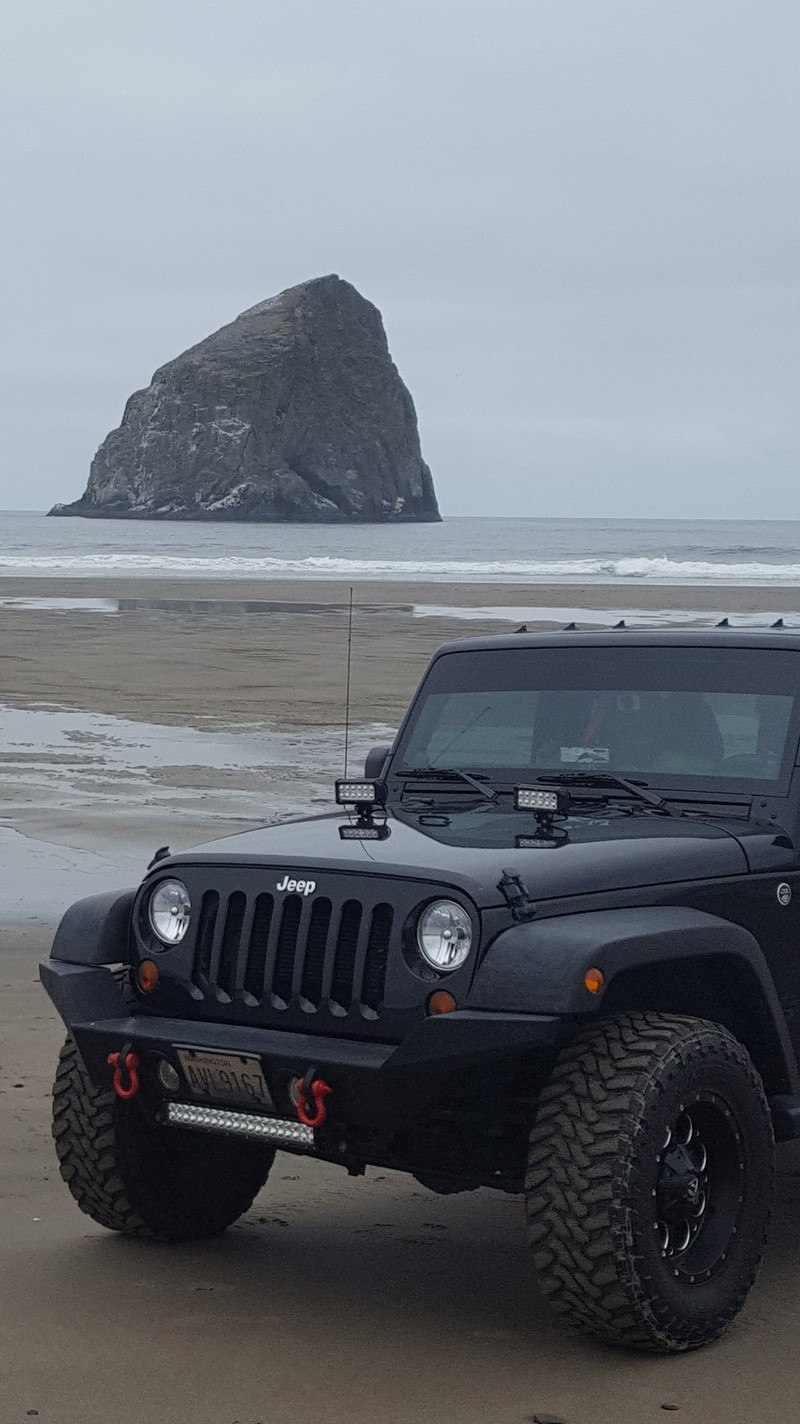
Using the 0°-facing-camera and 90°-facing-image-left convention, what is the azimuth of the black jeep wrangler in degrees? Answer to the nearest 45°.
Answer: approximately 45°
